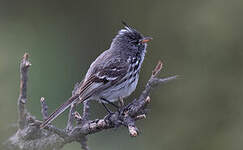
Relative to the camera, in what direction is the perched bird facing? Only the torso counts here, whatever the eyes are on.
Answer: to the viewer's right
